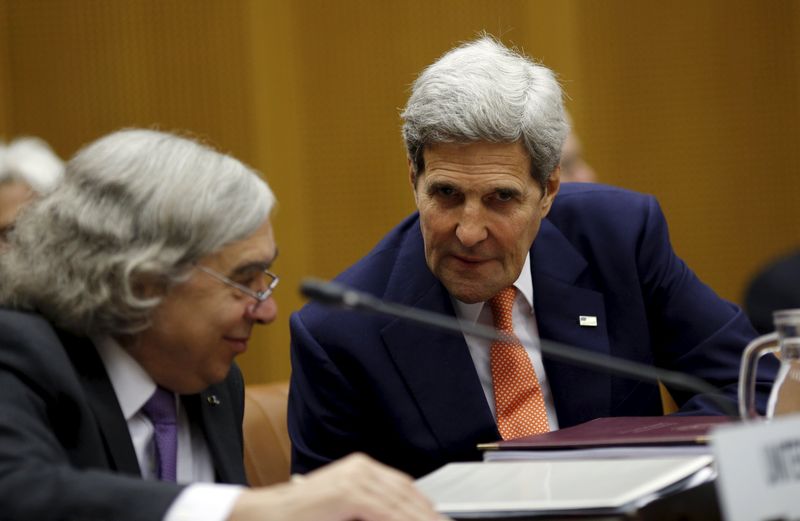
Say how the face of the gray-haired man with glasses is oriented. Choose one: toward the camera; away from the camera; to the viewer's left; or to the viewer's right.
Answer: to the viewer's right

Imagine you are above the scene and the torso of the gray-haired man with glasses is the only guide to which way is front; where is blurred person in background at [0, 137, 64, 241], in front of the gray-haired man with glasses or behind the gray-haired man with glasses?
behind

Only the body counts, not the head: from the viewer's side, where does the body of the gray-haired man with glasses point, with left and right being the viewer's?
facing the viewer and to the right of the viewer

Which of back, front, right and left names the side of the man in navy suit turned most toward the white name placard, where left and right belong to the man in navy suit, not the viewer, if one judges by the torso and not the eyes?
front

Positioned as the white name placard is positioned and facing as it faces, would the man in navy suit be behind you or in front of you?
behind

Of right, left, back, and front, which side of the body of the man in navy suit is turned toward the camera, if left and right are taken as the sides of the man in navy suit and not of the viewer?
front

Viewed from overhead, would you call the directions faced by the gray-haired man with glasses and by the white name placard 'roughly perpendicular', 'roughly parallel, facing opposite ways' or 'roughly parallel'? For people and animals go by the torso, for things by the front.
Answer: roughly perpendicular

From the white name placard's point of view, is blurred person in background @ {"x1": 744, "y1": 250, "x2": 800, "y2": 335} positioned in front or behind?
behind

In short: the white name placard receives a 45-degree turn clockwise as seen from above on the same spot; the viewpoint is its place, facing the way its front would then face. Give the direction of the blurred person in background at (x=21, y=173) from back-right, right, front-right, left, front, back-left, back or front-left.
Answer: right

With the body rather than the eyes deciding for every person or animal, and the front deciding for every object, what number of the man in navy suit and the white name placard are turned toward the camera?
2

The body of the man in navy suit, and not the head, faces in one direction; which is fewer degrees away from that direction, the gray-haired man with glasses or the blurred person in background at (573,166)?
the gray-haired man with glasses
